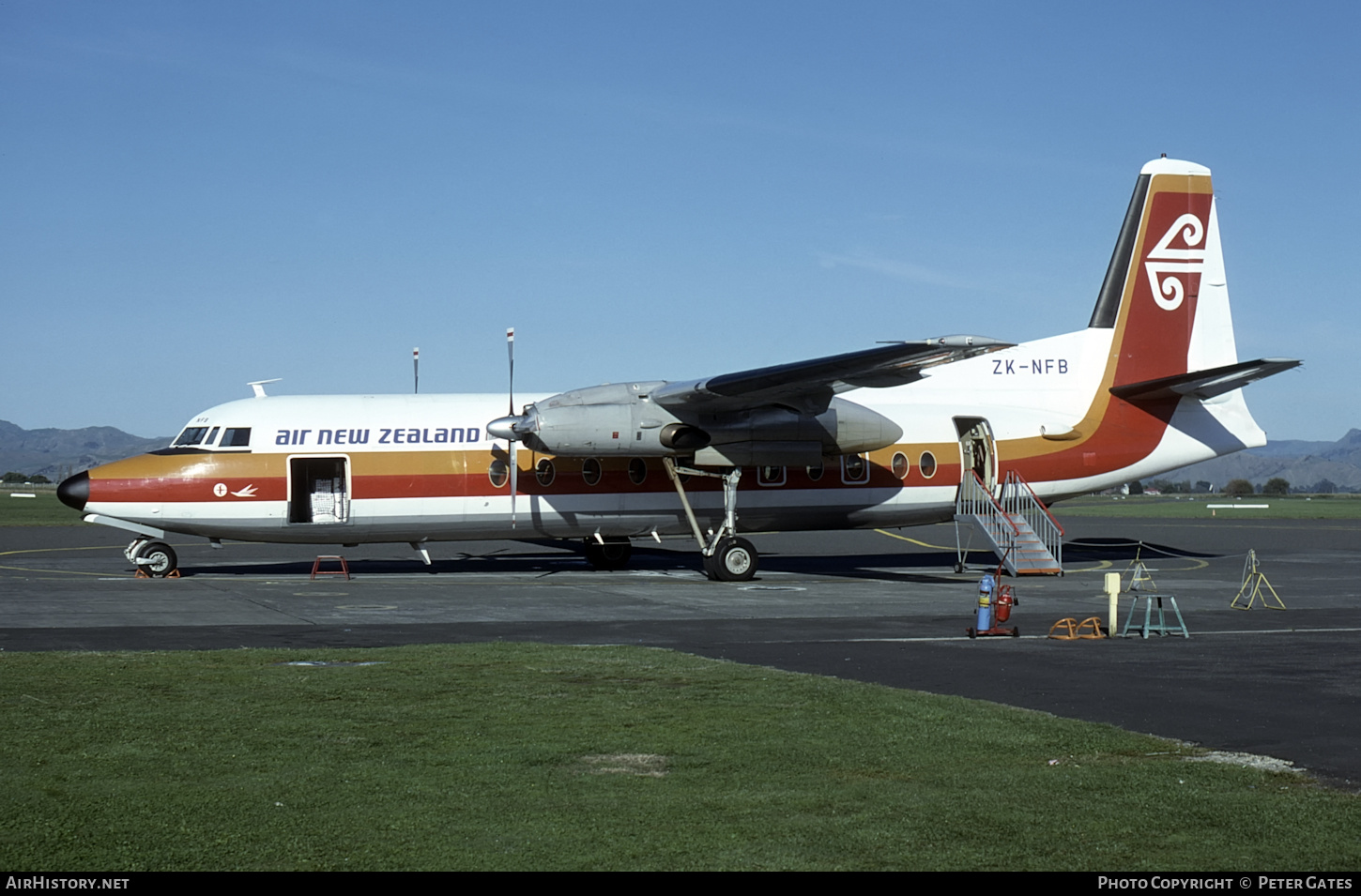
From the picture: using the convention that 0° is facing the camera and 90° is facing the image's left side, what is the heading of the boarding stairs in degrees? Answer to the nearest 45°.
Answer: approximately 315°

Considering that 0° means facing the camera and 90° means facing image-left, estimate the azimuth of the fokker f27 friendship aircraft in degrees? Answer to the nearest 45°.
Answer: approximately 90°
